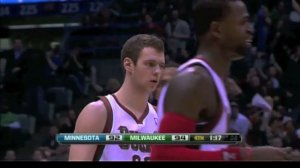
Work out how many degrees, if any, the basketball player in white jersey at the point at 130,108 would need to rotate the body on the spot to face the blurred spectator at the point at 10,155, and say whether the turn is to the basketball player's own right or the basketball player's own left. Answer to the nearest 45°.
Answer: approximately 90° to the basketball player's own right

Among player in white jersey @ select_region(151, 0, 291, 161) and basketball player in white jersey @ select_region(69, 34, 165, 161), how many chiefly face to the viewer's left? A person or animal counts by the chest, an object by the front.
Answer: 0

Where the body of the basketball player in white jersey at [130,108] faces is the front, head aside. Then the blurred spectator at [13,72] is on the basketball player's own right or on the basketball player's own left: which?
on the basketball player's own right

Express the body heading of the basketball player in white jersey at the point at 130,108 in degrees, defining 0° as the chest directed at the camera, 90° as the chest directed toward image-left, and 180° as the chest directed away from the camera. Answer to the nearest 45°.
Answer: approximately 315°
